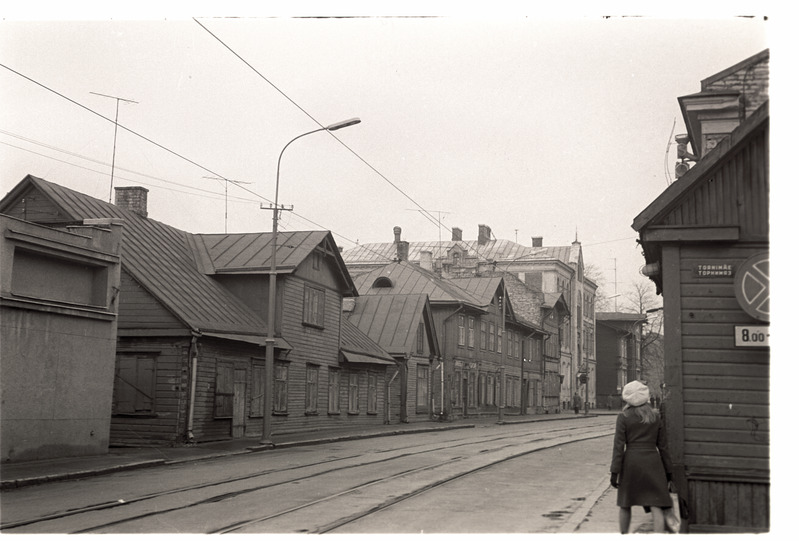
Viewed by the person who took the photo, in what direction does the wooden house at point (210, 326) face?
facing the viewer and to the right of the viewer

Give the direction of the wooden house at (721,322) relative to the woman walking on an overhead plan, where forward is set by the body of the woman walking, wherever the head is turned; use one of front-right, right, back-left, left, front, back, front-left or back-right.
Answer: front-right

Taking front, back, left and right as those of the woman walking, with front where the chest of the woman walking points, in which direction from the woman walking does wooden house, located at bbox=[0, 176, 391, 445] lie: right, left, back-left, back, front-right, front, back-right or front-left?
front-left

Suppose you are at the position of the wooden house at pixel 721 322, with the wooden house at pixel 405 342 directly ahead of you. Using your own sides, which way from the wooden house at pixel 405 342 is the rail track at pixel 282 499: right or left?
left

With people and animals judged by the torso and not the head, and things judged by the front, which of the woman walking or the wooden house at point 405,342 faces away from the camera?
the woman walking

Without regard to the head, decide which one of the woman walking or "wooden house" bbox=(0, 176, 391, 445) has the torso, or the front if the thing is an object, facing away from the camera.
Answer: the woman walking

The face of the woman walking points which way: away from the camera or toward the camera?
away from the camera

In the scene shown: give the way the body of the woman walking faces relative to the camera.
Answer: away from the camera

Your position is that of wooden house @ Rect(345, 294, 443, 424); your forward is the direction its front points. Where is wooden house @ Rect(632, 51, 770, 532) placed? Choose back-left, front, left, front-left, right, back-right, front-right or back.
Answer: front-right

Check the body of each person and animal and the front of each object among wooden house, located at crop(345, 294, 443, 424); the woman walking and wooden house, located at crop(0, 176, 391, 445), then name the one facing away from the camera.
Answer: the woman walking

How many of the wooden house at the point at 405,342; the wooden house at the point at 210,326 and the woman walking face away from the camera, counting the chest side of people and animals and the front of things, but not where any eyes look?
1

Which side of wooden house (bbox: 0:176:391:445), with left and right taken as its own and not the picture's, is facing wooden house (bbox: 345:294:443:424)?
left

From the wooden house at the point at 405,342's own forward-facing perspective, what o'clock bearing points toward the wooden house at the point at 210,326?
the wooden house at the point at 210,326 is roughly at 2 o'clock from the wooden house at the point at 405,342.

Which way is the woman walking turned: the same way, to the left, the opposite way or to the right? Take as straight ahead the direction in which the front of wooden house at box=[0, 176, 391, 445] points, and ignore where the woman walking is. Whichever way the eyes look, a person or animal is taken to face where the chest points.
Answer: to the left

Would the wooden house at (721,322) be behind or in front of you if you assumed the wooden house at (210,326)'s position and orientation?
in front

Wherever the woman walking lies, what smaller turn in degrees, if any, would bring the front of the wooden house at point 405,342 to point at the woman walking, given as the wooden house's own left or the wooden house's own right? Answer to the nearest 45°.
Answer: approximately 45° to the wooden house's own right
